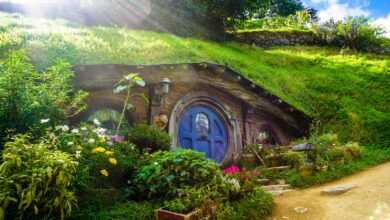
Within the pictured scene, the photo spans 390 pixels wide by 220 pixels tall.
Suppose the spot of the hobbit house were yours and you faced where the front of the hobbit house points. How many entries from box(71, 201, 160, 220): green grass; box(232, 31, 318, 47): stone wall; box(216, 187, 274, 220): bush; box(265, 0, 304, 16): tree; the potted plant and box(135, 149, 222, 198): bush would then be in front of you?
4

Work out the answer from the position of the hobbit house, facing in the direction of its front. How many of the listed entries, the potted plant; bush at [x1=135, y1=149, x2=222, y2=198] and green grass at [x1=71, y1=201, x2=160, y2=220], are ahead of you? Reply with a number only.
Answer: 3

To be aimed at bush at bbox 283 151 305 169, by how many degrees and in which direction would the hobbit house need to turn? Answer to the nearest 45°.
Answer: approximately 45° to its left

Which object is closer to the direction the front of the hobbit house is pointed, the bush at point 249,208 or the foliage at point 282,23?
the bush

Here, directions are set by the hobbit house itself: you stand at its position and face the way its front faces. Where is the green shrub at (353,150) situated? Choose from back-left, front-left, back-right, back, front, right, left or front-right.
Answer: left

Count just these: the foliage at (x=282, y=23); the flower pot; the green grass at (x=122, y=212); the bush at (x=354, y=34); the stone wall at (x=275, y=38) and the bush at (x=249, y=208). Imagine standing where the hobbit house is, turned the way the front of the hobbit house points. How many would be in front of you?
3

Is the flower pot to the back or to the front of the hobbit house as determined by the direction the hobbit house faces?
to the front

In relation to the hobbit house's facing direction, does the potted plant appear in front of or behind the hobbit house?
in front

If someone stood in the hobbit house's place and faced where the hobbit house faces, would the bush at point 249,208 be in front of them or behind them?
in front

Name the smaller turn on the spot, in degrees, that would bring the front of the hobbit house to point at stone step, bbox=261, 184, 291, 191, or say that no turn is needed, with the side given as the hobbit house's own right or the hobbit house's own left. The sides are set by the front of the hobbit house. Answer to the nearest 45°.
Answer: approximately 45° to the hobbit house's own left

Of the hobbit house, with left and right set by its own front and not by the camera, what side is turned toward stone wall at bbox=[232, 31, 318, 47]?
back

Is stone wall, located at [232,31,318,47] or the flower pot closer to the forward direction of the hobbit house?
the flower pot

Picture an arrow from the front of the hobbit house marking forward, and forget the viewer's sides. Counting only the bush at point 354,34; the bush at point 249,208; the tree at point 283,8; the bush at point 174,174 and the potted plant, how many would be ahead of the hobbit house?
3

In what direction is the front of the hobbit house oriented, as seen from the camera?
facing the viewer

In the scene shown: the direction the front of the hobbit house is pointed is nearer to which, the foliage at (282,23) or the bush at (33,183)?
the bush

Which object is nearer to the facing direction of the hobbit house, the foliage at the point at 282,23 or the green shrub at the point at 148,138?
the green shrub

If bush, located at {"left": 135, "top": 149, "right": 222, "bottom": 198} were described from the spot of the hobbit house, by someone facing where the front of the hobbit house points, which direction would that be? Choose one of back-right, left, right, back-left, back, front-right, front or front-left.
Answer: front

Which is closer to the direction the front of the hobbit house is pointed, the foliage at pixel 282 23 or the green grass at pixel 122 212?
the green grass
